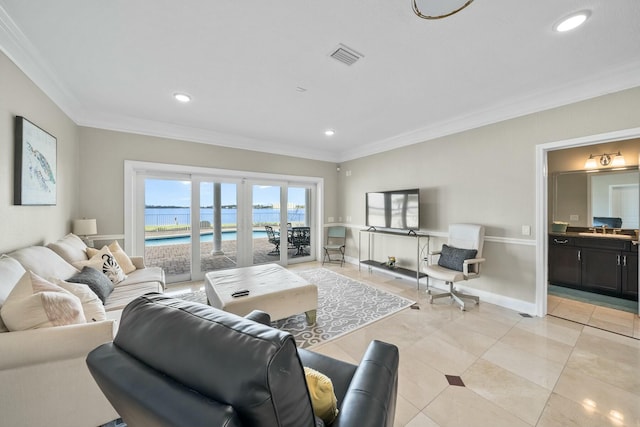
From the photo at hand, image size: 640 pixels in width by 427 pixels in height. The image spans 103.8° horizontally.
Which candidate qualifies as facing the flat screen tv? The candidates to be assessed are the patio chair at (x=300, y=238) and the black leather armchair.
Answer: the black leather armchair

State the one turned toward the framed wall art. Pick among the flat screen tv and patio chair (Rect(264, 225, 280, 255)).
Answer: the flat screen tv

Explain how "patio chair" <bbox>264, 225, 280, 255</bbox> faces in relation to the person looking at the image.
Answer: facing to the right of the viewer

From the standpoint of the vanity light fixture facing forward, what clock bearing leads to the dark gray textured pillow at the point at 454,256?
The dark gray textured pillow is roughly at 1 o'clock from the vanity light fixture.

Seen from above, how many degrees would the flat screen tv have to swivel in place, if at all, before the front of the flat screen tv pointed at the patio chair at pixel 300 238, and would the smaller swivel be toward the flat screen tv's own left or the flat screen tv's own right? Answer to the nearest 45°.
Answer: approximately 45° to the flat screen tv's own right

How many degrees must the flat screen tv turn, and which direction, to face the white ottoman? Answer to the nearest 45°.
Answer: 0° — it already faces it

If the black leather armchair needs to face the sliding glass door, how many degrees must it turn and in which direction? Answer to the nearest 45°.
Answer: approximately 45° to its left

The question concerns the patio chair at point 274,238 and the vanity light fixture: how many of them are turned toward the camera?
1
